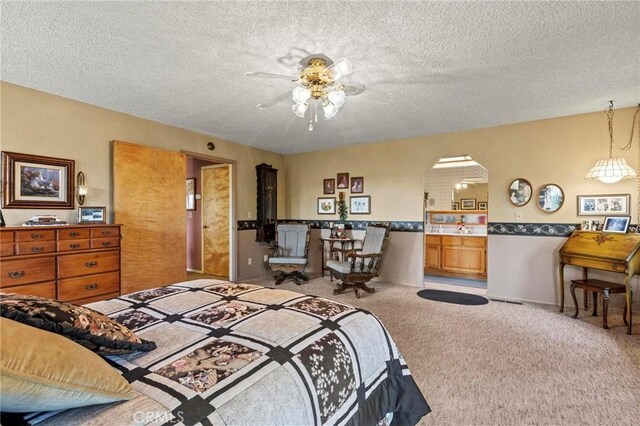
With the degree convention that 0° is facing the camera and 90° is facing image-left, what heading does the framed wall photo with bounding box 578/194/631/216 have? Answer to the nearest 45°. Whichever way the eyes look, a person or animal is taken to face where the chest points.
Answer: approximately 0°

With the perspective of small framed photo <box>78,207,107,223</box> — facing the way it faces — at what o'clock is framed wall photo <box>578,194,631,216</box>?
The framed wall photo is roughly at 10 o'clock from the small framed photo.

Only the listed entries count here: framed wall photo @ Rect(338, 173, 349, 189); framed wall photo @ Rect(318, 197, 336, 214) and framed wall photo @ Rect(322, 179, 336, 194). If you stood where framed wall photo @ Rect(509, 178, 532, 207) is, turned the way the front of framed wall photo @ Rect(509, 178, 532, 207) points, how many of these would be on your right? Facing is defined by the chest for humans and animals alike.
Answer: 3

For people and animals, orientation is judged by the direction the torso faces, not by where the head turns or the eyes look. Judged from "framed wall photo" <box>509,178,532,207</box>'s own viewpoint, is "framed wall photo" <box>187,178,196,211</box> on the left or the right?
on its right

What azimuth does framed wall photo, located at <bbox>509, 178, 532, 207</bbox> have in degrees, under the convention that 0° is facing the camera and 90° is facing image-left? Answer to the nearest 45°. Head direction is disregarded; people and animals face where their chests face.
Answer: approximately 0°

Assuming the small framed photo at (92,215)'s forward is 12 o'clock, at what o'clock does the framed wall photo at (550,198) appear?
The framed wall photo is roughly at 10 o'clock from the small framed photo.

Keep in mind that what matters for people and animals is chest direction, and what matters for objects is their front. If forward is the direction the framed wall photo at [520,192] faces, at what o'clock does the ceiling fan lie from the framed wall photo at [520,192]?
The ceiling fan is roughly at 1 o'clock from the framed wall photo.
